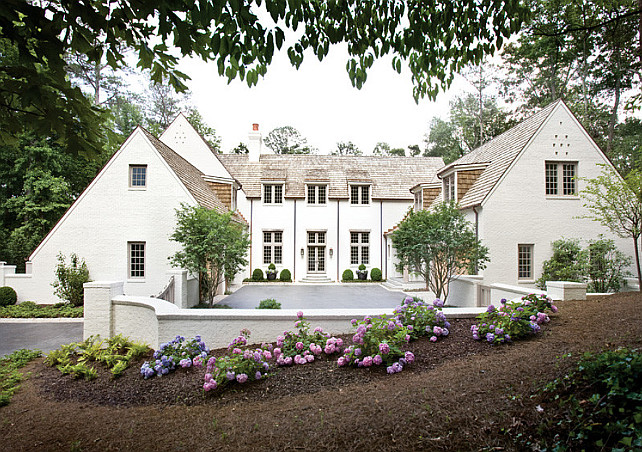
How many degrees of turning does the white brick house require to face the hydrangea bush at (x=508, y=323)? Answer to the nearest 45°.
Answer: approximately 45° to its left

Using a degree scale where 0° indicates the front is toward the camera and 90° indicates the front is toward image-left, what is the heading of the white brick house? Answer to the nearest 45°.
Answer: approximately 0°

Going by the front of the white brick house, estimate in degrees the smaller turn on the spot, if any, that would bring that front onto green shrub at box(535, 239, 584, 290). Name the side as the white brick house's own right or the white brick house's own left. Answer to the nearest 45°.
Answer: approximately 90° to the white brick house's own left

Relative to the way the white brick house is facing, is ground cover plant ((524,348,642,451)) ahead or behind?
ahead

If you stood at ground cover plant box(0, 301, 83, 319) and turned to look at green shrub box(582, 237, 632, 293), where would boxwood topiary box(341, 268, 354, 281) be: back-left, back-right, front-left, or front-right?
front-left

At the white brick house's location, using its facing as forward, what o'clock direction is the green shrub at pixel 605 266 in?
The green shrub is roughly at 9 o'clock from the white brick house.

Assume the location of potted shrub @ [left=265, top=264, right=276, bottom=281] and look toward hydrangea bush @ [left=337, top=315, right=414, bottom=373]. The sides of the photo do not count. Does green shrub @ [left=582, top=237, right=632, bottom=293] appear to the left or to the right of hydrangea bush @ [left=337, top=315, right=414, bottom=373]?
left

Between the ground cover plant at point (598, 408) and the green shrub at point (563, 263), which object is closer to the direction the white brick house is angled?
the ground cover plant

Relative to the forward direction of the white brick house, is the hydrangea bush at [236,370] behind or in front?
in front

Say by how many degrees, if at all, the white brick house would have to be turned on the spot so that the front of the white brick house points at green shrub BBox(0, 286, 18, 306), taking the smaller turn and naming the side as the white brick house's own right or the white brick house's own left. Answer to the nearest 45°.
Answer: approximately 90° to the white brick house's own right

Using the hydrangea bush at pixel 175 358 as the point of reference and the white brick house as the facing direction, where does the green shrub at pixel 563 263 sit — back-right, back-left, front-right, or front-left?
front-right
